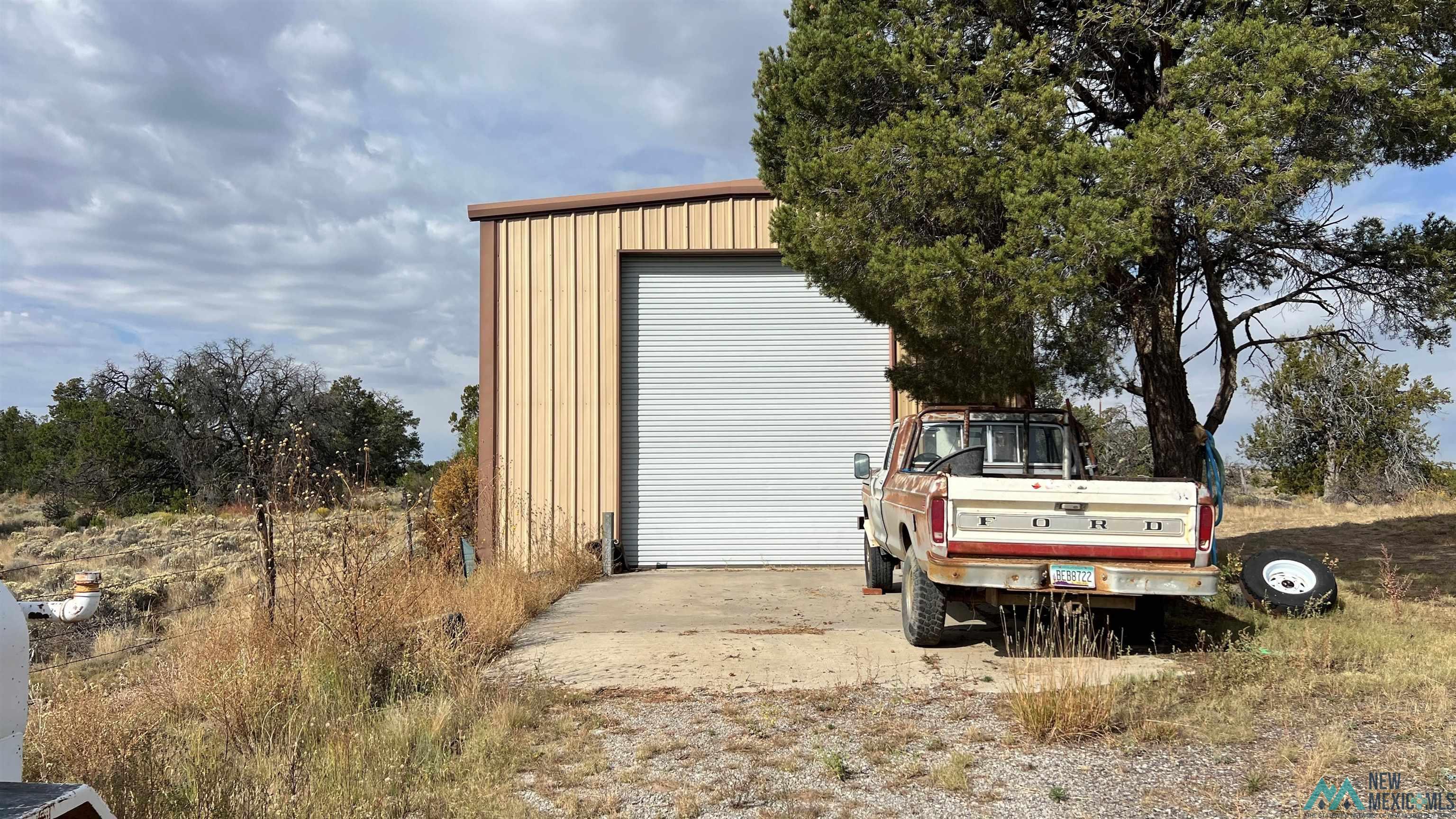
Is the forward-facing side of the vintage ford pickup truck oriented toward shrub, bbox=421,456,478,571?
no

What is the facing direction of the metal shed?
toward the camera

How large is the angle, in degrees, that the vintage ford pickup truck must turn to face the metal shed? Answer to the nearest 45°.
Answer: approximately 45° to its left

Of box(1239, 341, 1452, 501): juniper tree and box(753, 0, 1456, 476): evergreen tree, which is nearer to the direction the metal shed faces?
the evergreen tree

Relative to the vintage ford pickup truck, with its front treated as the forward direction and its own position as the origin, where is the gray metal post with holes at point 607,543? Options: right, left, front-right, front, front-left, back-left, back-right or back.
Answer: front-left

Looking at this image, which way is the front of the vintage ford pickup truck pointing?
away from the camera

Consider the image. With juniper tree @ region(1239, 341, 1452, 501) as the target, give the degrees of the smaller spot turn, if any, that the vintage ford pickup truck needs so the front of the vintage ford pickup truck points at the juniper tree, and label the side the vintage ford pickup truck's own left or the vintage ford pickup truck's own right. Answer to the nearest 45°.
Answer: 0° — it already faces it

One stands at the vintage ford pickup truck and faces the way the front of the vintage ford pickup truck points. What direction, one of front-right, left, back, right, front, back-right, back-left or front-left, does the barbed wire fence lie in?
left

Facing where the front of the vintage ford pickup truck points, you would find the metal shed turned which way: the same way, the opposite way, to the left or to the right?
the opposite way

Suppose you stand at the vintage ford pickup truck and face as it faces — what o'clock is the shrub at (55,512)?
The shrub is roughly at 10 o'clock from the vintage ford pickup truck.

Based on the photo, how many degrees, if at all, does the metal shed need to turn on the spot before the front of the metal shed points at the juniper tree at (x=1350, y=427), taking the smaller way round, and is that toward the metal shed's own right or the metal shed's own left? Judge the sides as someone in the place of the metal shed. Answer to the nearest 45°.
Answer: approximately 135° to the metal shed's own left

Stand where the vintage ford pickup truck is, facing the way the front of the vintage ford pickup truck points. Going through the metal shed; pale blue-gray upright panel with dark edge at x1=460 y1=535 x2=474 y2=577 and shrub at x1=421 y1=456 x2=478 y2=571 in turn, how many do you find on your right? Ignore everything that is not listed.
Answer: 0

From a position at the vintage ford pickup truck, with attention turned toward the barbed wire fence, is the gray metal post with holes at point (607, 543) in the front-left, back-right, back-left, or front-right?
front-right

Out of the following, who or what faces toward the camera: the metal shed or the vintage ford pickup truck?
the metal shed

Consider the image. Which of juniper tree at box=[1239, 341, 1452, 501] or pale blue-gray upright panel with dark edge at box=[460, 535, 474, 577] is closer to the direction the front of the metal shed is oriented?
the pale blue-gray upright panel with dark edge

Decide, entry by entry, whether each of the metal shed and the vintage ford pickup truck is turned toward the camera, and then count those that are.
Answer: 1
